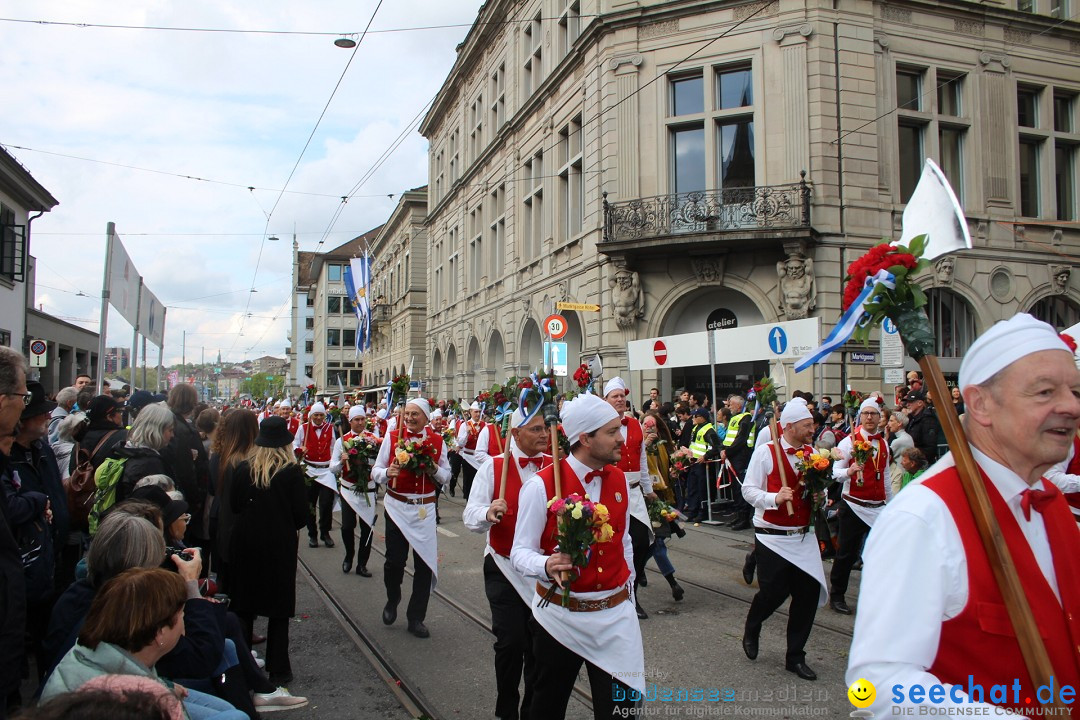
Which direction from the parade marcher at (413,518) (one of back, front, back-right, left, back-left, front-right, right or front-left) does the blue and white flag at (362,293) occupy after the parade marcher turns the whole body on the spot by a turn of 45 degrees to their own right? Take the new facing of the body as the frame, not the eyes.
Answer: back-right

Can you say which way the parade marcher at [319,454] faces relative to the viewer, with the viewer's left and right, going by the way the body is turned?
facing the viewer

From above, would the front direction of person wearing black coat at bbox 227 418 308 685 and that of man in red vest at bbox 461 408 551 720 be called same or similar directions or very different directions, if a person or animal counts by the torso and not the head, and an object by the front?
very different directions

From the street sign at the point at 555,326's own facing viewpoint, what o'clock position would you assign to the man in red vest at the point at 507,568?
The man in red vest is roughly at 12 o'clock from the street sign.

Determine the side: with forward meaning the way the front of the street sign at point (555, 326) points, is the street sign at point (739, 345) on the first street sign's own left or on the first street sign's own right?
on the first street sign's own left

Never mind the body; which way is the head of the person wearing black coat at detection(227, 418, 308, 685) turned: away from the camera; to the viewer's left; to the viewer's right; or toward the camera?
away from the camera

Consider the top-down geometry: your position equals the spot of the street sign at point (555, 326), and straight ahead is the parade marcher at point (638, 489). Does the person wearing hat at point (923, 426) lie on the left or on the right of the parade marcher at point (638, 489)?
left

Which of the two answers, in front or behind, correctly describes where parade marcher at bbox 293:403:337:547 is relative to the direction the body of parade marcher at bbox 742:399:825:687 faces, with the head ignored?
behind

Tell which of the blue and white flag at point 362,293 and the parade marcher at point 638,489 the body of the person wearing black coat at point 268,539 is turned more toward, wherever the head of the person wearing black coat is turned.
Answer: the blue and white flag

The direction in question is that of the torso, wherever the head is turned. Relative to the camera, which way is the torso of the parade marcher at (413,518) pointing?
toward the camera

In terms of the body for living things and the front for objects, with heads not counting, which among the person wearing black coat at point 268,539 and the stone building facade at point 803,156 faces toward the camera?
the stone building facade

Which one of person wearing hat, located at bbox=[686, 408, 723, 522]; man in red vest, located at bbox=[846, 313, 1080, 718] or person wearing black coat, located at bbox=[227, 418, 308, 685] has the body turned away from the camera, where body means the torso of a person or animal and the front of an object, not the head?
the person wearing black coat

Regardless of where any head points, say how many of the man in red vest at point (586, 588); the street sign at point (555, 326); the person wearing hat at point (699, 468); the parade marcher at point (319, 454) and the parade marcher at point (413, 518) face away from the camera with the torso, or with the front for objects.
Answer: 0

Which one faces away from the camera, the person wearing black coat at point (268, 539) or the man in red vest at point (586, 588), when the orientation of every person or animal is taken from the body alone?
the person wearing black coat

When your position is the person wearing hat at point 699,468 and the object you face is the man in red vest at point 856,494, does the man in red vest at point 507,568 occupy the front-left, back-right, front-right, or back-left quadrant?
front-right

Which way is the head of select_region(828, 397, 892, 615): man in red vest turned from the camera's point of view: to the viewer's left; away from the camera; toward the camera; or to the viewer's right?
toward the camera

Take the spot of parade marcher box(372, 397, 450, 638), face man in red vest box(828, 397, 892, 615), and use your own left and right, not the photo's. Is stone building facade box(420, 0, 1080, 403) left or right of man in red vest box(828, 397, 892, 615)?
left
